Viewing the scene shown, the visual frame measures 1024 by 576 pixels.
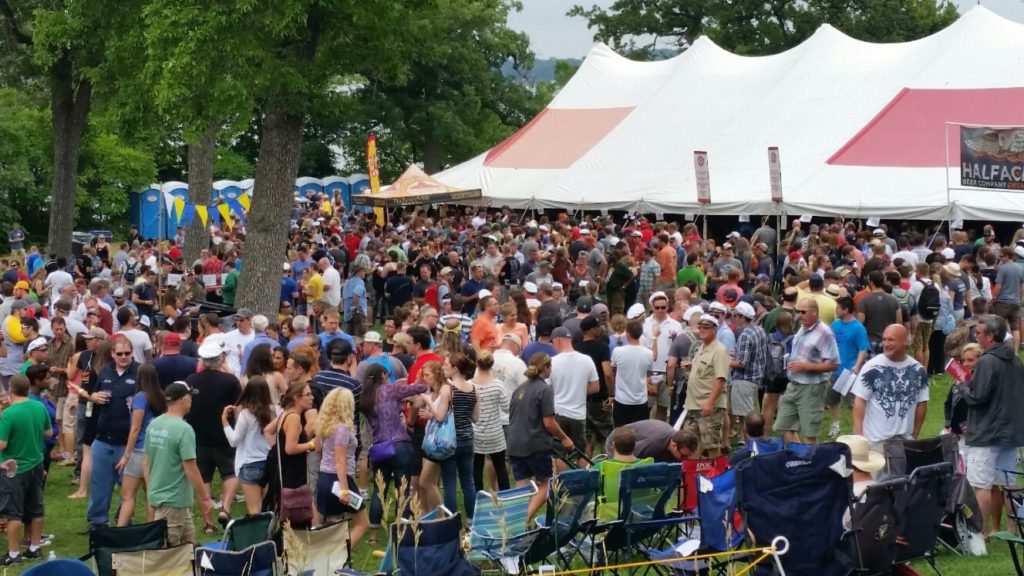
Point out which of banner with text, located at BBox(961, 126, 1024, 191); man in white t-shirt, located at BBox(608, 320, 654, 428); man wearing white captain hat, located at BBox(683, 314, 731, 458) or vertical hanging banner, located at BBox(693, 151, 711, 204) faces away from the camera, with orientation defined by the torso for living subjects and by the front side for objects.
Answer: the man in white t-shirt

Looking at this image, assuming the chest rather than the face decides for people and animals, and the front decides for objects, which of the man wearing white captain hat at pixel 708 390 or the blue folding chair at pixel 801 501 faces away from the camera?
the blue folding chair

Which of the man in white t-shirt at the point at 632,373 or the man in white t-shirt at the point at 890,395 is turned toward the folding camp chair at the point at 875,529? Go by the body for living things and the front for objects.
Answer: the man in white t-shirt at the point at 890,395

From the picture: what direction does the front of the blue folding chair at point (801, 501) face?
away from the camera

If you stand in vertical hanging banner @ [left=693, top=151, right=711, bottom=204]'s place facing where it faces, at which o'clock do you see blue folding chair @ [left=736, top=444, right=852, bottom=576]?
The blue folding chair is roughly at 12 o'clock from the vertical hanging banner.

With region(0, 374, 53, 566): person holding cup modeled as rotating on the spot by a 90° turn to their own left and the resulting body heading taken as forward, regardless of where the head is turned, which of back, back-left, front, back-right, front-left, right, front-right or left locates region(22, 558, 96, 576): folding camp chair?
front-left

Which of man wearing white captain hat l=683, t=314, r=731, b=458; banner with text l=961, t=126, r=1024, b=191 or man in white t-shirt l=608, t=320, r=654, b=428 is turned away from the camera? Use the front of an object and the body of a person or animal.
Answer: the man in white t-shirt

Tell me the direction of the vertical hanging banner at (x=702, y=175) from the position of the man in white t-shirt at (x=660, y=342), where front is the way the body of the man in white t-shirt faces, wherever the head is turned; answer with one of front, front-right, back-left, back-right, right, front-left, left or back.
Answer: back

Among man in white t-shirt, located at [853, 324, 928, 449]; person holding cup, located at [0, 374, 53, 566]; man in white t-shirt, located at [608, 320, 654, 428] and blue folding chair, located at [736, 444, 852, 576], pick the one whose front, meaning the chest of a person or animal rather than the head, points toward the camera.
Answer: man in white t-shirt, located at [853, 324, 928, 449]

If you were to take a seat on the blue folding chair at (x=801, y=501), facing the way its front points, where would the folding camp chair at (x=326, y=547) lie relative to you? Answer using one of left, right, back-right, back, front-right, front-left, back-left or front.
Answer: left

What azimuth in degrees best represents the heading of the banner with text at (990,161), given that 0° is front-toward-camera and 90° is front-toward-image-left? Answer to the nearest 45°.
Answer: approximately 0°

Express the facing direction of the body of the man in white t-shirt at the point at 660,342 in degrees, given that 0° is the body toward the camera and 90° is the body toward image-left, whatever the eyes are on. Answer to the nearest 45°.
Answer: approximately 0°
